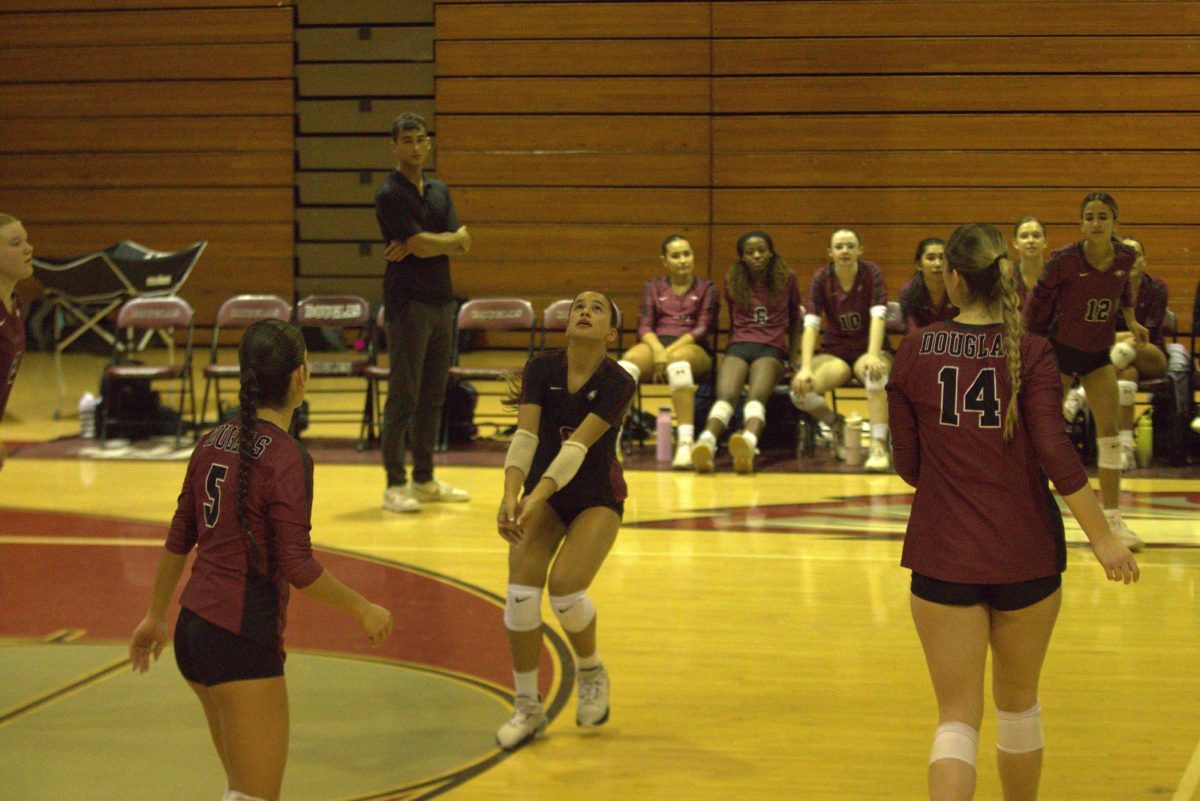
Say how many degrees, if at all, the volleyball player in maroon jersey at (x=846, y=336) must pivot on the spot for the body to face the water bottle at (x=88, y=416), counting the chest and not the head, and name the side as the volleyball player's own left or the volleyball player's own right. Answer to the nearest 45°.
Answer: approximately 90° to the volleyball player's own right

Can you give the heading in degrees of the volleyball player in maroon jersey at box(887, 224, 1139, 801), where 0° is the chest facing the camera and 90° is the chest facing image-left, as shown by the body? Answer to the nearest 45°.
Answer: approximately 180°

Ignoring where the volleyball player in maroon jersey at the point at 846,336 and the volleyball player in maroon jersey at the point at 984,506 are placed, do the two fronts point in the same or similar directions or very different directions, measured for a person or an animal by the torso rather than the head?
very different directions

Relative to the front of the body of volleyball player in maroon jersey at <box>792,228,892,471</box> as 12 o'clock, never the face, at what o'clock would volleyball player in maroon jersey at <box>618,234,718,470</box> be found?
volleyball player in maroon jersey at <box>618,234,718,470</box> is roughly at 3 o'clock from volleyball player in maroon jersey at <box>792,228,892,471</box>.

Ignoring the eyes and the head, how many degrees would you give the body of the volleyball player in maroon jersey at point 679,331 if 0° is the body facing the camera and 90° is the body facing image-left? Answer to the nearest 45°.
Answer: approximately 0°

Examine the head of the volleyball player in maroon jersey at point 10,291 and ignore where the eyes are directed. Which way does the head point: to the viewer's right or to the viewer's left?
to the viewer's right

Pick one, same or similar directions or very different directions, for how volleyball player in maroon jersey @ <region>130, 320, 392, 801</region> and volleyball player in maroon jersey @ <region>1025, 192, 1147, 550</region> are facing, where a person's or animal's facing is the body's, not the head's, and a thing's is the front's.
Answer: very different directions

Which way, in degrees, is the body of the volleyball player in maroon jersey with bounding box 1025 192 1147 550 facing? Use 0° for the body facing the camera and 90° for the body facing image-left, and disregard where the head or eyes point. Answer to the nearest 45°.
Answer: approximately 0°

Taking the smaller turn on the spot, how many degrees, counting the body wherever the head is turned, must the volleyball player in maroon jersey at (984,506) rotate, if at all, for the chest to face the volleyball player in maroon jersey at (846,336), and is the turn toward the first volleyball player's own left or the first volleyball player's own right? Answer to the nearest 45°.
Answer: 0° — they already face them
